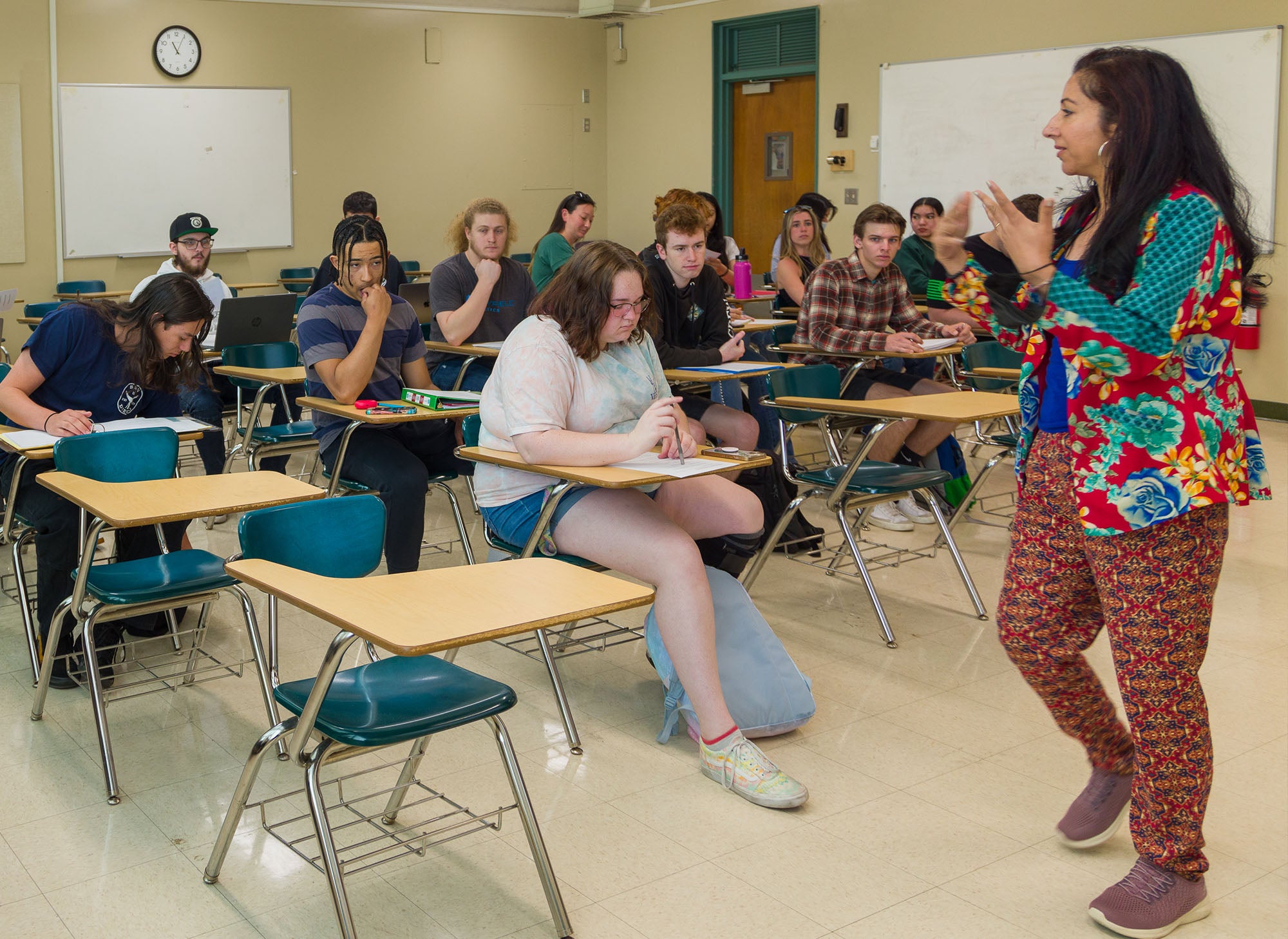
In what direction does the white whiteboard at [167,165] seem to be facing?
toward the camera

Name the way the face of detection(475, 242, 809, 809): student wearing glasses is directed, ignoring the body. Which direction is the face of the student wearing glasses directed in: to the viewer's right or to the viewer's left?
to the viewer's right

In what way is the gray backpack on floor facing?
to the viewer's right

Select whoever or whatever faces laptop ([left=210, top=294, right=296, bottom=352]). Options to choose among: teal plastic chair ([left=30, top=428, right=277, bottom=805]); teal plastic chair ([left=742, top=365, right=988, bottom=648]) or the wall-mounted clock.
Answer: the wall-mounted clock

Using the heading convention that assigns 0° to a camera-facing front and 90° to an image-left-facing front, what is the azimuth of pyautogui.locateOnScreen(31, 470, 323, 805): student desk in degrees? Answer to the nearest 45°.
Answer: approximately 315°

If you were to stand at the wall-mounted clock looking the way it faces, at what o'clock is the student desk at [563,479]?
The student desk is roughly at 12 o'clock from the wall-mounted clock.

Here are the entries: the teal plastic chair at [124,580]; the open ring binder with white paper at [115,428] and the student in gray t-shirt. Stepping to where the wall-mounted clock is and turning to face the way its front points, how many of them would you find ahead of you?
3

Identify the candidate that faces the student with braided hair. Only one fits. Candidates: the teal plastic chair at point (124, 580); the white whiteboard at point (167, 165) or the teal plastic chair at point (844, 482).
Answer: the white whiteboard

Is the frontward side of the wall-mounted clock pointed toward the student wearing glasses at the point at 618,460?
yes

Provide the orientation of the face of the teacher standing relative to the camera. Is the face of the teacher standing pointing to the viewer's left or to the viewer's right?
to the viewer's left

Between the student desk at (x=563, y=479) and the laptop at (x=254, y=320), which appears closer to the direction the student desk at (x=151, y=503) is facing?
the student desk

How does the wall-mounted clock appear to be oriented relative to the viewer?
toward the camera

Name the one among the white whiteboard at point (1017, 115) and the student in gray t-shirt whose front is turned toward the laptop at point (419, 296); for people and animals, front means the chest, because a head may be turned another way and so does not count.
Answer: the white whiteboard
